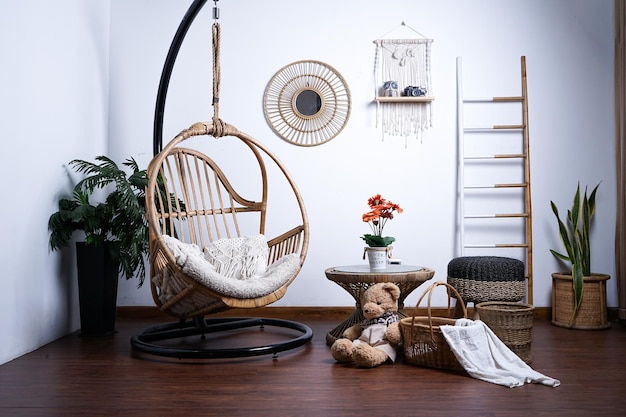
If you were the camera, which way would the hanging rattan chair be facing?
facing the viewer and to the right of the viewer

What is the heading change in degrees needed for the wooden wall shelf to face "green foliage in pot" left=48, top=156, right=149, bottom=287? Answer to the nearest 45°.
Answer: approximately 45° to its right

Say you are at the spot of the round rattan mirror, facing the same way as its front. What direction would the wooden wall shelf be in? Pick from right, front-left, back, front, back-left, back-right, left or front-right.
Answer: left

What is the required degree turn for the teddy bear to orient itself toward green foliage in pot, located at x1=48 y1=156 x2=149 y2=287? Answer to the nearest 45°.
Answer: approximately 45° to its right

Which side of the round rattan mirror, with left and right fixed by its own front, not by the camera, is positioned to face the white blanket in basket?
front

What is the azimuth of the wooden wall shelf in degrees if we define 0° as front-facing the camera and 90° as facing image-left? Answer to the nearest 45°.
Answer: approximately 0°

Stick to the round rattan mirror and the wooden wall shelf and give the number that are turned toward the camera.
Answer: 2

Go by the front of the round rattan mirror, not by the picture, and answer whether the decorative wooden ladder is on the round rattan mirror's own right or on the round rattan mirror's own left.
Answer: on the round rattan mirror's own left

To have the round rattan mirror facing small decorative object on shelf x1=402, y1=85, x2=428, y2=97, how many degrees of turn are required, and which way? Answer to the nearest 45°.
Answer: approximately 90° to its left

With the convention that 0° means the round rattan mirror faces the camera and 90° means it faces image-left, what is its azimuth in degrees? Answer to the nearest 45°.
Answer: approximately 0°

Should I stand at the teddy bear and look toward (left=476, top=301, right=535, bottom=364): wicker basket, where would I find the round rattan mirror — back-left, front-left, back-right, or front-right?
back-left
